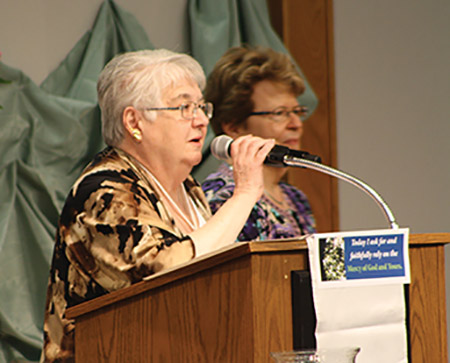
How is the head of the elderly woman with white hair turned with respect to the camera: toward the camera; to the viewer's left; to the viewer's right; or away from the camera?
to the viewer's right

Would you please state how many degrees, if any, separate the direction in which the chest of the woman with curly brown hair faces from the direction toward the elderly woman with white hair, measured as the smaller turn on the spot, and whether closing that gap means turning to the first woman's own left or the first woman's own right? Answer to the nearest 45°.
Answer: approximately 45° to the first woman's own right

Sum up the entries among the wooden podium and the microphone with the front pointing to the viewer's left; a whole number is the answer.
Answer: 1

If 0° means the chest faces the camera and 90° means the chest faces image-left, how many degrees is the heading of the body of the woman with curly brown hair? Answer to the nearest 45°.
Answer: approximately 315°

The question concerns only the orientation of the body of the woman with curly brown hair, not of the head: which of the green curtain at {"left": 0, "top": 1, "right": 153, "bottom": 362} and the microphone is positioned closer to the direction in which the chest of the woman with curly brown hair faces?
the microphone

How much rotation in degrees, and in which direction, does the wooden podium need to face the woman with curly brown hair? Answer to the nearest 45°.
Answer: approximately 135° to its left

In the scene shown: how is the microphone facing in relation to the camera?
to the viewer's left

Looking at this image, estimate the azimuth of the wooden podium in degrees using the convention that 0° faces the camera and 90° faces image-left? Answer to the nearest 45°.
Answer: approximately 315°

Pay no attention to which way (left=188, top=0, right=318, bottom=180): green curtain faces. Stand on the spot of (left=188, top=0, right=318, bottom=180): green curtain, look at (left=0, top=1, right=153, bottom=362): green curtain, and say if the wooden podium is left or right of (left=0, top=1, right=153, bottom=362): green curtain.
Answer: left

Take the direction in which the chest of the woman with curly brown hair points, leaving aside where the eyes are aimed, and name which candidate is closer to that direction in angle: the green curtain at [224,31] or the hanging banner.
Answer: the hanging banner
